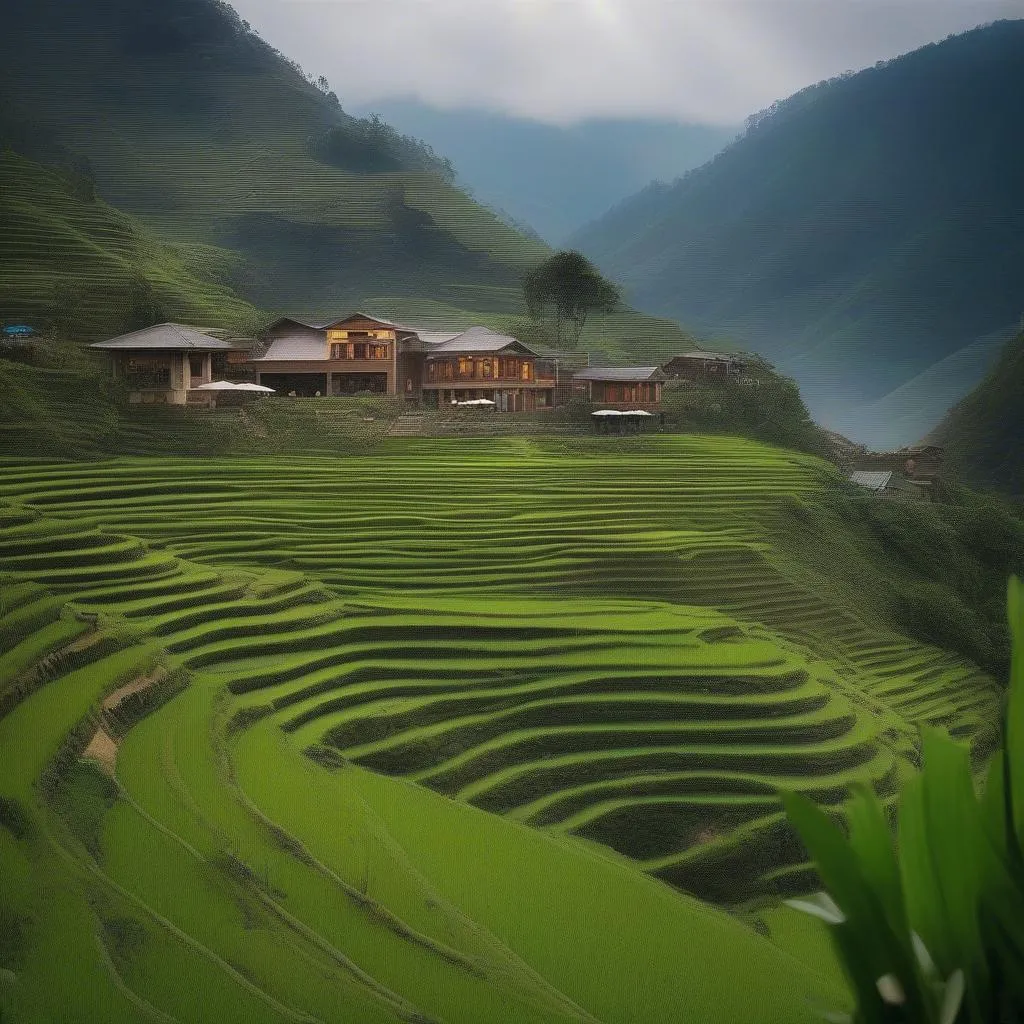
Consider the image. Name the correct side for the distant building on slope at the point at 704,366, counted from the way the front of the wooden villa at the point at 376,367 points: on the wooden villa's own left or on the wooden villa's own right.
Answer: on the wooden villa's own left

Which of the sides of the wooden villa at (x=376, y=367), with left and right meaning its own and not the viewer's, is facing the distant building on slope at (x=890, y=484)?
left

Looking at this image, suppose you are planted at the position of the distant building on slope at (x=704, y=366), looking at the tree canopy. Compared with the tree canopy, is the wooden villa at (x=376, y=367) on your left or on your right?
left

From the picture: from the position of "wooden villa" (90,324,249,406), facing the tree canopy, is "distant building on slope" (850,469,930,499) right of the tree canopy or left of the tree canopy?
right
